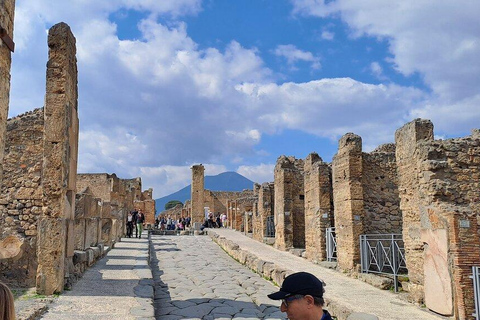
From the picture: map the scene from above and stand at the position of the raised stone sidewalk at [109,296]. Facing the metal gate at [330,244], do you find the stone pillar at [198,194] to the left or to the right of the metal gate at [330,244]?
left

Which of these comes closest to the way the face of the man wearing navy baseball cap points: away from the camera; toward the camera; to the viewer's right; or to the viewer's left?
to the viewer's left

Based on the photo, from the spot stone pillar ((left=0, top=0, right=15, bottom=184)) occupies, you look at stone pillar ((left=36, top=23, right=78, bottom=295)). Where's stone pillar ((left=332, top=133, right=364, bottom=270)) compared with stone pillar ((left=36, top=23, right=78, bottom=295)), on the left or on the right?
right
